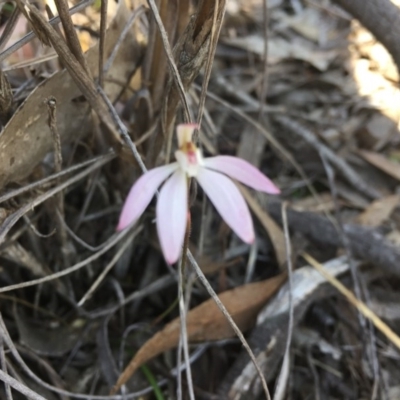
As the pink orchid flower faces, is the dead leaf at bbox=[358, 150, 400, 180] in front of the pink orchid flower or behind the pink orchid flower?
behind

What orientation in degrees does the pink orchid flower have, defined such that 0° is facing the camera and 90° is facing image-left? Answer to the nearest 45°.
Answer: approximately 0°
